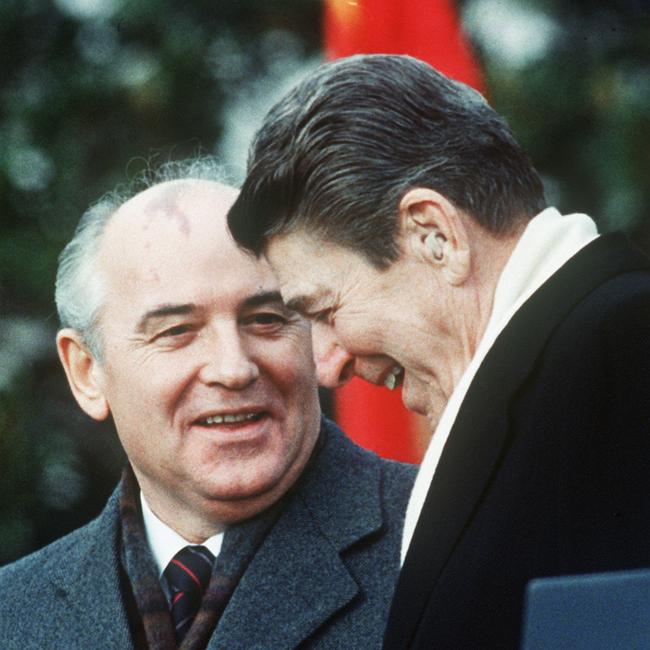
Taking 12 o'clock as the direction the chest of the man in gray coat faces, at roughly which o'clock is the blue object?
The blue object is roughly at 11 o'clock from the man in gray coat.

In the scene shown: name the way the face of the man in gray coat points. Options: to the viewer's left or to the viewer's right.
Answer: to the viewer's right

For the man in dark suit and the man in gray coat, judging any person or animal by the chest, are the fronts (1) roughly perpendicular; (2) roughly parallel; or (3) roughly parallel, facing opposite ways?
roughly perpendicular

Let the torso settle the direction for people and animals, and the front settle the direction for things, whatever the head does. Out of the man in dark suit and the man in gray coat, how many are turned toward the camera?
1

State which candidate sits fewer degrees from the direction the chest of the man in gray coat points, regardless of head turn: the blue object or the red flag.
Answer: the blue object

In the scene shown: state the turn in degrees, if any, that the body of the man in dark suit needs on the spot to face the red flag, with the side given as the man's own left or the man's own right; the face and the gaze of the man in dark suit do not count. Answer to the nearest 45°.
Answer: approximately 90° to the man's own right

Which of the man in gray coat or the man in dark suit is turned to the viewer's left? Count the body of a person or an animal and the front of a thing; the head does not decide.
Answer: the man in dark suit

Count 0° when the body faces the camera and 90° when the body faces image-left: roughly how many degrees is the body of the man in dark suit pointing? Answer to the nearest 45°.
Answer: approximately 90°
